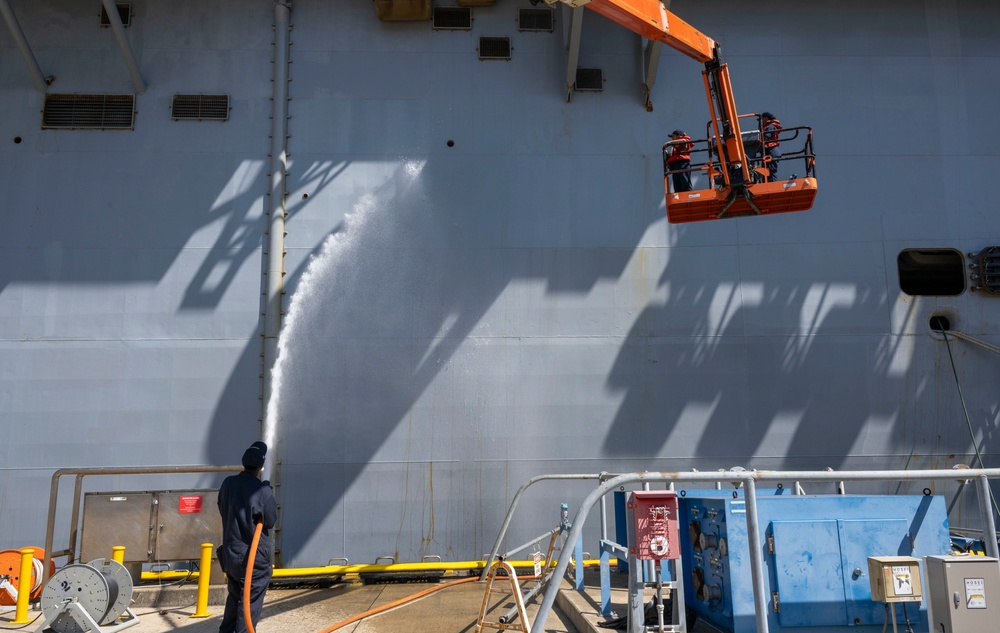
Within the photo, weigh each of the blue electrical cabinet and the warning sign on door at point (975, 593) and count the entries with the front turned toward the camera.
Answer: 2

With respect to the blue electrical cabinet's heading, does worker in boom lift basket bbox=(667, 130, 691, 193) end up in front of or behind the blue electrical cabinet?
behind

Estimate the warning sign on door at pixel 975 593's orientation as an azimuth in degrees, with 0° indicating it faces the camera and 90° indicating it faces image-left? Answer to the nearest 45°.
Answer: approximately 0°

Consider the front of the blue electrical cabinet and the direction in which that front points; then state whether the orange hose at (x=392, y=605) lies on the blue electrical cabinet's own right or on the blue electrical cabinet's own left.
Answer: on the blue electrical cabinet's own right

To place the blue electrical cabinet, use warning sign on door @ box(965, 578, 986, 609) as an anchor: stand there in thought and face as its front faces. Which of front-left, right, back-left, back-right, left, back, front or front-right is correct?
back-right

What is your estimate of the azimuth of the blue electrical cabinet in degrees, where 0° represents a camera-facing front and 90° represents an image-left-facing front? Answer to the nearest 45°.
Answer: approximately 0°

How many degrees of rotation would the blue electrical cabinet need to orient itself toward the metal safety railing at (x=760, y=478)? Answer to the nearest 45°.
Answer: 0° — it already faces it

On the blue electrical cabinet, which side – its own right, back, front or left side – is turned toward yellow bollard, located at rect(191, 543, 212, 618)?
right

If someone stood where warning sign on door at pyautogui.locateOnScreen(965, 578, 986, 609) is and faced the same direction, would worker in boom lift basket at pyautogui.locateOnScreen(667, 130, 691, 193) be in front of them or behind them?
behind

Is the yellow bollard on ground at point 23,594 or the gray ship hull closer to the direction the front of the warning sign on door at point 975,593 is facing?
the yellow bollard on ground
